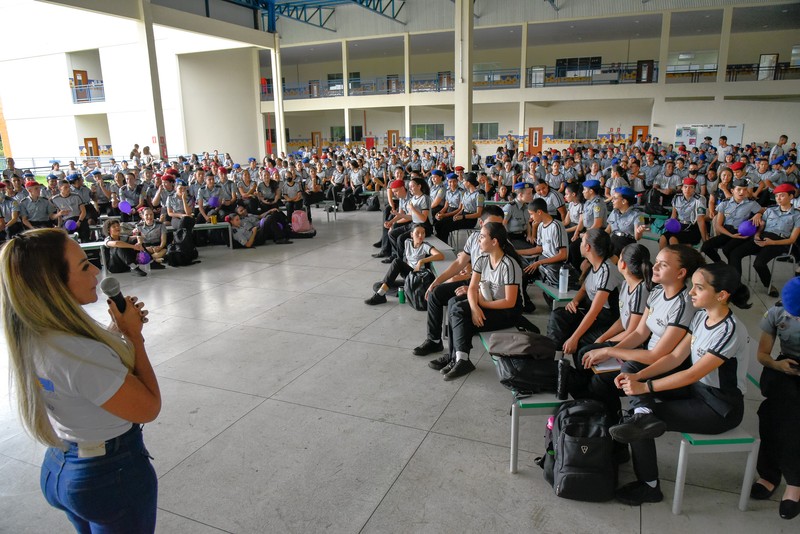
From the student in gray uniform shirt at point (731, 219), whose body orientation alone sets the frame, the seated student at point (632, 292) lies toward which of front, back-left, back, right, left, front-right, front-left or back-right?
front-left

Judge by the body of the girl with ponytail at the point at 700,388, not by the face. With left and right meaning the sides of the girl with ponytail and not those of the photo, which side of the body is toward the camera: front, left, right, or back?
left

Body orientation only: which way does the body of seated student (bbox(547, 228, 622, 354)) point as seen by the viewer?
to the viewer's left

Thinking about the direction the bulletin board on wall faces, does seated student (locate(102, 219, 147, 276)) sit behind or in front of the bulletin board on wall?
in front

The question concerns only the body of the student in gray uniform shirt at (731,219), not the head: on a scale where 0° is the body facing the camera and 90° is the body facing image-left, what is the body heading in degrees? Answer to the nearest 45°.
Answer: approximately 45°

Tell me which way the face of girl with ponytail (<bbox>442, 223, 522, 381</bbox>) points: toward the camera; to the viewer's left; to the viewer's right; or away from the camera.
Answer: to the viewer's left

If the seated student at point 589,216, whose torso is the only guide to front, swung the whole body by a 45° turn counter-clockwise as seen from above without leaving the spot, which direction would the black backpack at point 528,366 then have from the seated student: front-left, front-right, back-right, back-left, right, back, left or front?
front

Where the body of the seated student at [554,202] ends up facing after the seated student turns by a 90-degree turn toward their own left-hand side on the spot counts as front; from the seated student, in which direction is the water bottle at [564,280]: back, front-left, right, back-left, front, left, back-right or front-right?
front-right

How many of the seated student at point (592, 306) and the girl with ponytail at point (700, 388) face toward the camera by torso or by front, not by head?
0

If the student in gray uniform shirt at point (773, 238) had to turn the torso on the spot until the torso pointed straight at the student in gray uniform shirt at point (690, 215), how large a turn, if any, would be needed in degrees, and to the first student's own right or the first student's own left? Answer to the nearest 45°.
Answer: approximately 90° to the first student's own right

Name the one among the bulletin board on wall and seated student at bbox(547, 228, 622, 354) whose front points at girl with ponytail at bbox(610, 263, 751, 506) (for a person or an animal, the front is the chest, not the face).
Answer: the bulletin board on wall

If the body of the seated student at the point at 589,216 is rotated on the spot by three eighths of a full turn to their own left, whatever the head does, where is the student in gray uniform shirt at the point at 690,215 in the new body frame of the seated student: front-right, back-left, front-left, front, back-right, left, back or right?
front-left

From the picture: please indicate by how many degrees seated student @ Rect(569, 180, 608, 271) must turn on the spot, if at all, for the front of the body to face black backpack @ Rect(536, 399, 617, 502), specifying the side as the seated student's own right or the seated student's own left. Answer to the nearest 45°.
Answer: approximately 45° to the seated student's own left

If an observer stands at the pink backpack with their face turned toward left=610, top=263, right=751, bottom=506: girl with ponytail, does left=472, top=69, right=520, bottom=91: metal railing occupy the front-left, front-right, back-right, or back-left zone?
back-left

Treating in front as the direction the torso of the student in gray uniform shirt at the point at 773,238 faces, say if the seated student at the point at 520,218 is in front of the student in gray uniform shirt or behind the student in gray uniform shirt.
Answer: in front

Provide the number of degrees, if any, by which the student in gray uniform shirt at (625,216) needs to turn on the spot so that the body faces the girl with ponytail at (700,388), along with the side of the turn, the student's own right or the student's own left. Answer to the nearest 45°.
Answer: approximately 45° to the student's own left
